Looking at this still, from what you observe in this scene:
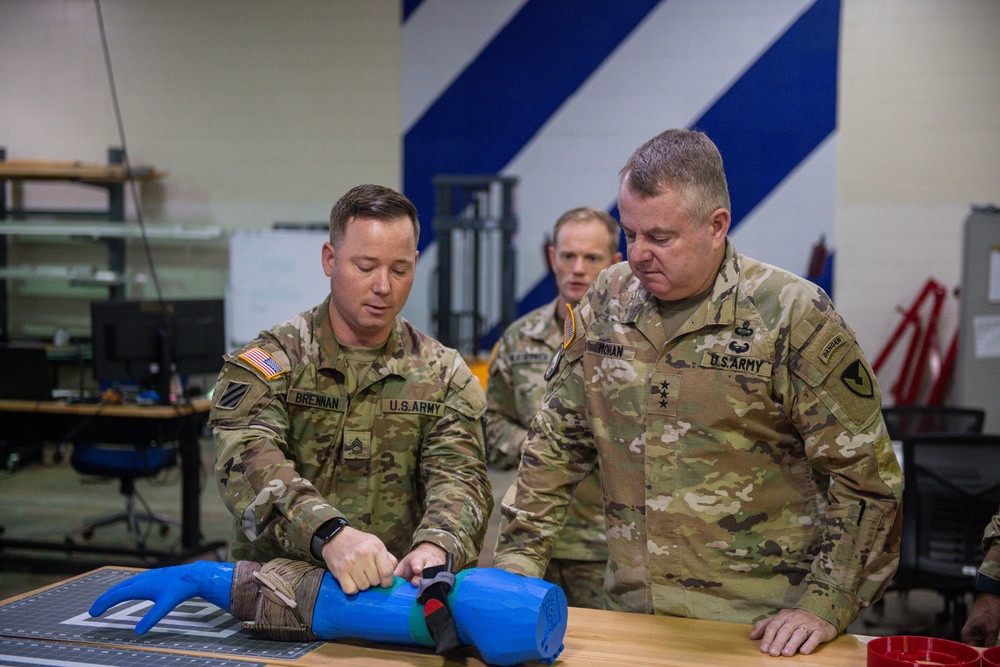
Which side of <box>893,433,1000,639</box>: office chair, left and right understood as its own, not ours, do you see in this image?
back

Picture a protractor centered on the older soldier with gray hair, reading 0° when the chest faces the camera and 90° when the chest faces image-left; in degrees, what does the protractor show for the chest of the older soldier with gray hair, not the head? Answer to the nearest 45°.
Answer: approximately 45°

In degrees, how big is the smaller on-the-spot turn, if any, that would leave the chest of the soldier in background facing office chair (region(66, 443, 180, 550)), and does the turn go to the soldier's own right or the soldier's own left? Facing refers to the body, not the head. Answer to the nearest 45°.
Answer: approximately 135° to the soldier's own right

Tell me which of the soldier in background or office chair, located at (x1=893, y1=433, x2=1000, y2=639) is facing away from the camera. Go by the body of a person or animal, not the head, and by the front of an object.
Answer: the office chair

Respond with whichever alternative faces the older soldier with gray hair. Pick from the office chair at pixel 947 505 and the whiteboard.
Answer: the whiteboard

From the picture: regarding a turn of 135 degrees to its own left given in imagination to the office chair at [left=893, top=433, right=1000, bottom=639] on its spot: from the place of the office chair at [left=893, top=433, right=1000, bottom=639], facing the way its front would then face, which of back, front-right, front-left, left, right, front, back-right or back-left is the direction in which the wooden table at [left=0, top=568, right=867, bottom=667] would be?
front-left

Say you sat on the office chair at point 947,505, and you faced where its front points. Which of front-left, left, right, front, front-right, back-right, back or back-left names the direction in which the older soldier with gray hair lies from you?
back

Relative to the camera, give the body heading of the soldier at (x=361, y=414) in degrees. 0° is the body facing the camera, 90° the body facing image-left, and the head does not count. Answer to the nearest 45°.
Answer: approximately 0°
